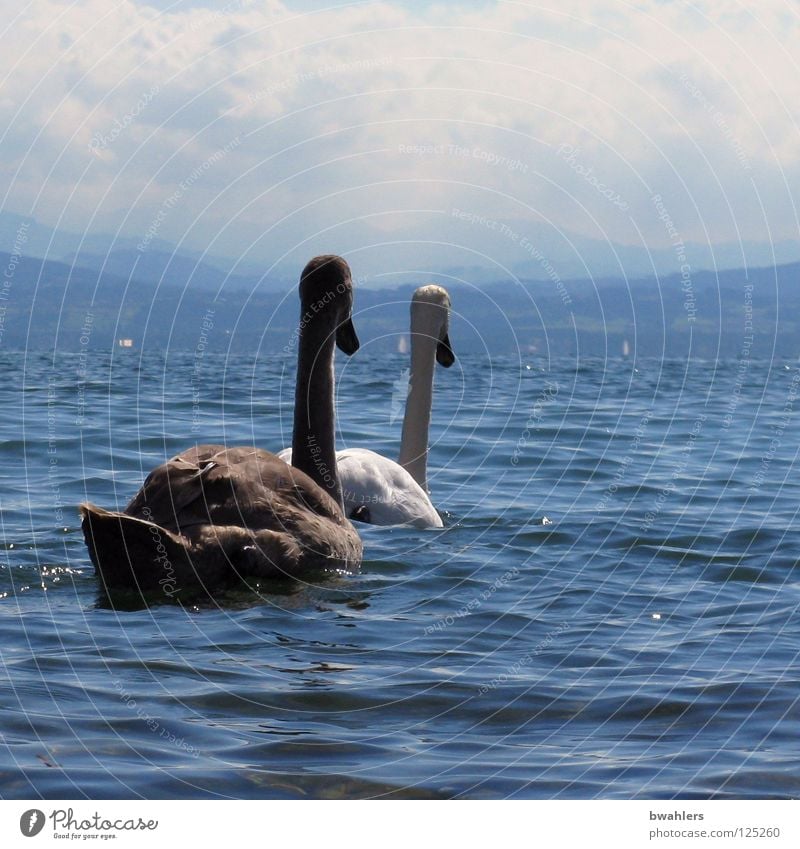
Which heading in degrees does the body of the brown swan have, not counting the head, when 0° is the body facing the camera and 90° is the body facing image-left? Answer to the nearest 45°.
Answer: approximately 225°

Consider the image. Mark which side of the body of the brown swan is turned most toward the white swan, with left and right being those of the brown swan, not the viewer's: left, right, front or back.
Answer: front
